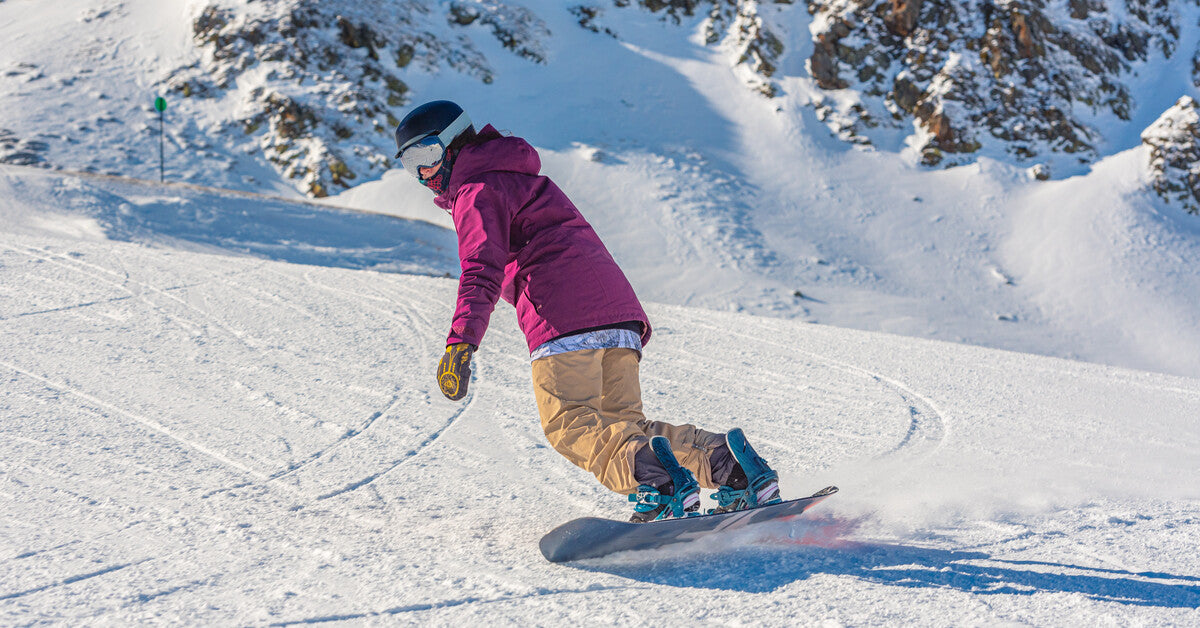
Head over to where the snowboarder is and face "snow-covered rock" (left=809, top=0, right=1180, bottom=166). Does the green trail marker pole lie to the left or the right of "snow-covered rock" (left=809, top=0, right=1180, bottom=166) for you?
left

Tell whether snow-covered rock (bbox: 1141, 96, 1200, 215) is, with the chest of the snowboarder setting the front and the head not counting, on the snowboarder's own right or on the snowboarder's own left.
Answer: on the snowboarder's own right

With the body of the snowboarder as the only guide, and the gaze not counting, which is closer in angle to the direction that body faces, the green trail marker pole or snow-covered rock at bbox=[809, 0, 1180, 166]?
the green trail marker pole

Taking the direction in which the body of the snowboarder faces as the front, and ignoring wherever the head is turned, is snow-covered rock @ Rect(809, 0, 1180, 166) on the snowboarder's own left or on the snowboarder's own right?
on the snowboarder's own right
